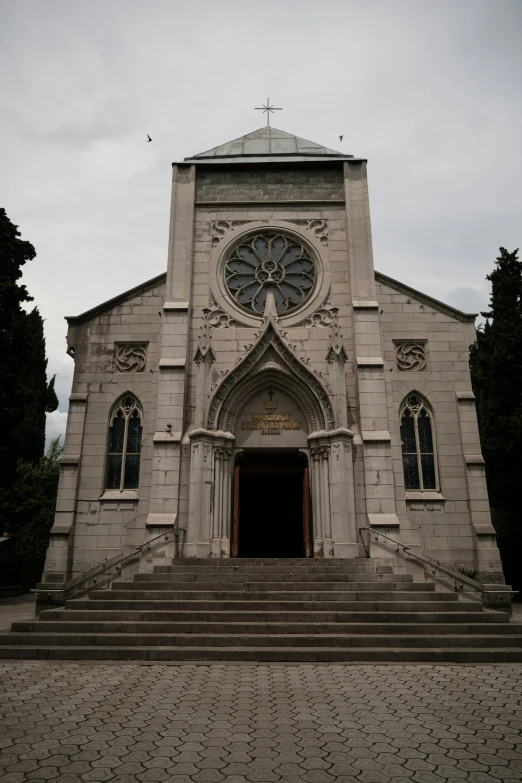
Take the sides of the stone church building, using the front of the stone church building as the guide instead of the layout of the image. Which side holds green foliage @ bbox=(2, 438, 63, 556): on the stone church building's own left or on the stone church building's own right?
on the stone church building's own right

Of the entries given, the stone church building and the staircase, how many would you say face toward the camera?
2

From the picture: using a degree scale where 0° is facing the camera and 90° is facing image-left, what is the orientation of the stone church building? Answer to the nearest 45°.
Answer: approximately 0°

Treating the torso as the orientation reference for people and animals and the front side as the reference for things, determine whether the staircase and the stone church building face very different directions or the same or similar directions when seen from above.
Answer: same or similar directions

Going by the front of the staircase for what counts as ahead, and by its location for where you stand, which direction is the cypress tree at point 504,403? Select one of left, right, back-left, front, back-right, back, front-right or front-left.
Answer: back-left

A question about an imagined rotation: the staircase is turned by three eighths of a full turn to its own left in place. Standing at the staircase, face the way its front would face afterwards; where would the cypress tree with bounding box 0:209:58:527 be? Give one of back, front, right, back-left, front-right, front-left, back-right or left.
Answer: left

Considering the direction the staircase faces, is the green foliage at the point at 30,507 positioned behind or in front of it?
behind

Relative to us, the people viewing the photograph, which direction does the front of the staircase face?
facing the viewer
